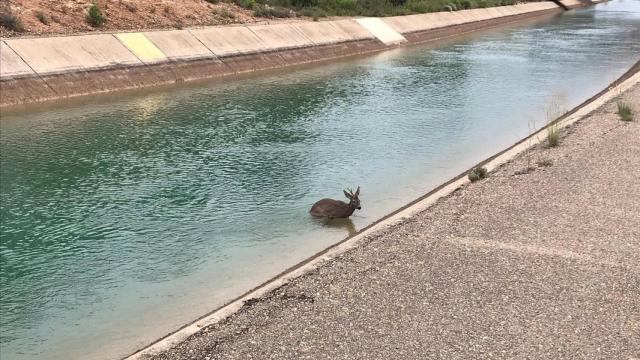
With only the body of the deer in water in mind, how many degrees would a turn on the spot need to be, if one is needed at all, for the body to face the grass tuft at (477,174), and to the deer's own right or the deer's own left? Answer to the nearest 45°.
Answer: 0° — it already faces it

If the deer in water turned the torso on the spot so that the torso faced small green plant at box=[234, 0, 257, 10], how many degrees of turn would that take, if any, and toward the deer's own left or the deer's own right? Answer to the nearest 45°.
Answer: approximately 90° to the deer's own left

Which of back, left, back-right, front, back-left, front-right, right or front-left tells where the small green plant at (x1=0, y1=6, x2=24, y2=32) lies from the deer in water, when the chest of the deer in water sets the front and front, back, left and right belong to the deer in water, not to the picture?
back-left

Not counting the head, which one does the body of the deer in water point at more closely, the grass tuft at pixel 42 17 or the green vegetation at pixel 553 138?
the green vegetation

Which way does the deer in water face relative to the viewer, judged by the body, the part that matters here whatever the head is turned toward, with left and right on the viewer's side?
facing to the right of the viewer

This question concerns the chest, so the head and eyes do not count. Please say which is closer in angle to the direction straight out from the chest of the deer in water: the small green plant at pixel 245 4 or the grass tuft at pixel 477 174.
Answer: the grass tuft

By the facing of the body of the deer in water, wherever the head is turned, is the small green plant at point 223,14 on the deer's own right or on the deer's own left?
on the deer's own left
